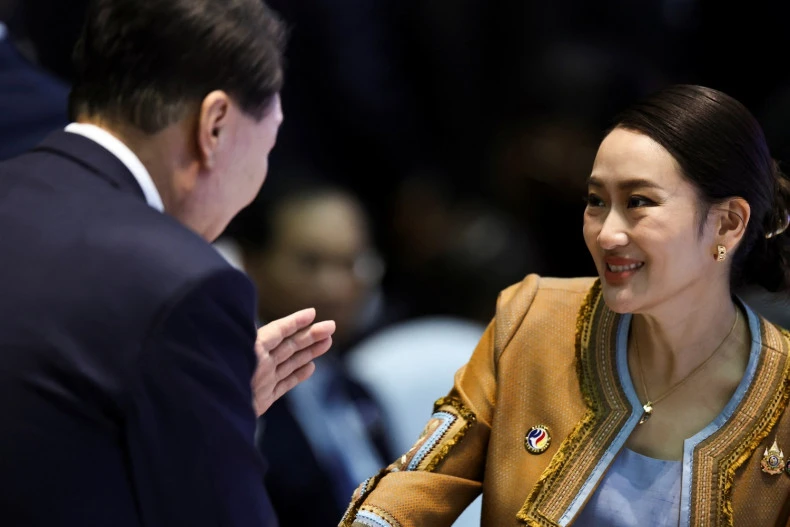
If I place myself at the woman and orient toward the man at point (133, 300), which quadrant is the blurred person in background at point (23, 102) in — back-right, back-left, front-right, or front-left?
front-right

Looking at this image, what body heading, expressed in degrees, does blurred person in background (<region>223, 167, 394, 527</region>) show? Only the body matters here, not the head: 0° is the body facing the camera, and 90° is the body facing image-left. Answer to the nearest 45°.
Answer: approximately 315°

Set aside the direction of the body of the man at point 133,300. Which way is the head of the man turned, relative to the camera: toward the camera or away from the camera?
away from the camera

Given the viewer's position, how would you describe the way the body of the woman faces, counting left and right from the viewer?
facing the viewer and to the left of the viewer

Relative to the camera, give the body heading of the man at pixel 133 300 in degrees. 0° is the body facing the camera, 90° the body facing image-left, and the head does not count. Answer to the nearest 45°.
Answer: approximately 225°

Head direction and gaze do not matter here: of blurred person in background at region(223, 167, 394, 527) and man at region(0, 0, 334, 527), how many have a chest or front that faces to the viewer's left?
0

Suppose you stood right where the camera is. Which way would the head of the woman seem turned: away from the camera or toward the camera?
toward the camera

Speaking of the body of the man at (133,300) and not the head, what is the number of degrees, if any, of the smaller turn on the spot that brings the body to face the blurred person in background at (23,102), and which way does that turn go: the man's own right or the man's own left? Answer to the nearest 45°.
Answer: approximately 45° to the man's own left

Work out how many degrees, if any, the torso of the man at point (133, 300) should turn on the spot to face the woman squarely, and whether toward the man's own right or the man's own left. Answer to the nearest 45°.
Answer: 0° — they already face them

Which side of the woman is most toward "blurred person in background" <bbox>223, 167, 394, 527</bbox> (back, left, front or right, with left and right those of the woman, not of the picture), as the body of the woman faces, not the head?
right

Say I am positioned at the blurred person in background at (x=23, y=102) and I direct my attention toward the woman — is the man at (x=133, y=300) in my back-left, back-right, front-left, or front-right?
front-right

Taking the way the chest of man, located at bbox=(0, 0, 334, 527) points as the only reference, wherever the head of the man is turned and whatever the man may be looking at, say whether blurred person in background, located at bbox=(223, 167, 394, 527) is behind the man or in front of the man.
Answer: in front

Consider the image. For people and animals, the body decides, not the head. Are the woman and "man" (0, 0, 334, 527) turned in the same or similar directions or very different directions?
very different directions
